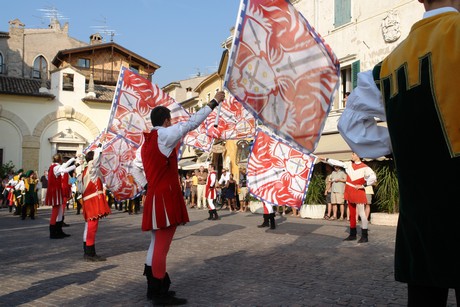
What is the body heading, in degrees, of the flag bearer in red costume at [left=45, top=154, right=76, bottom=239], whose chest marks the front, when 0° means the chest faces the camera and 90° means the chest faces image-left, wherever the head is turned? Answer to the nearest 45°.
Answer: approximately 270°

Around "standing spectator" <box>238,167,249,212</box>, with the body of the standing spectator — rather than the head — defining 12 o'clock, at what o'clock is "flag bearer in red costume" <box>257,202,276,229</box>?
The flag bearer in red costume is roughly at 12 o'clock from the standing spectator.

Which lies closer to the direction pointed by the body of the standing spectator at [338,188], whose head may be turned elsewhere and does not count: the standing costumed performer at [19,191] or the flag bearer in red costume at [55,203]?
the flag bearer in red costume

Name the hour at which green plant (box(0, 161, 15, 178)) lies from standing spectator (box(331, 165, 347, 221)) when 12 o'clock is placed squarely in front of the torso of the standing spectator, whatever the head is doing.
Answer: The green plant is roughly at 4 o'clock from the standing spectator.

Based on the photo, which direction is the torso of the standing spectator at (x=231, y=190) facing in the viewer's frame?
toward the camera

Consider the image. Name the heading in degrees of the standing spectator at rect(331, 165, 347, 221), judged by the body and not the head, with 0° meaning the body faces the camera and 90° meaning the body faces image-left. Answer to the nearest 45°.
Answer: approximately 0°

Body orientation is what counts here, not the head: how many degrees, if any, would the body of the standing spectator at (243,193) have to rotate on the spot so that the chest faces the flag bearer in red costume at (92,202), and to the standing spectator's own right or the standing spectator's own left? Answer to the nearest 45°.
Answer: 0° — they already face them

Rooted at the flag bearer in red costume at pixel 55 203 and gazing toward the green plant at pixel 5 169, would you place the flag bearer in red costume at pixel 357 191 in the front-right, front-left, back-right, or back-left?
back-right

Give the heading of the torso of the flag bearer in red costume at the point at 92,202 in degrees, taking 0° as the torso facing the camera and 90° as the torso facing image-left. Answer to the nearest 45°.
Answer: approximately 270°

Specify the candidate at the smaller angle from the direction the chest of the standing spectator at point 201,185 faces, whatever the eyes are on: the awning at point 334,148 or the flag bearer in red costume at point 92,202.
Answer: the flag bearer in red costume

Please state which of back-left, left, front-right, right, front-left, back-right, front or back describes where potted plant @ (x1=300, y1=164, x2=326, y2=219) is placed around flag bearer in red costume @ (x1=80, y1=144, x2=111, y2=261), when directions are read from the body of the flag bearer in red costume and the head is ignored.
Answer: front-left

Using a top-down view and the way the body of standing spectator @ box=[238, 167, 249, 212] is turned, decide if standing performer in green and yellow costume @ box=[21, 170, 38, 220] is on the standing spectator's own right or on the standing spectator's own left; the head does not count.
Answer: on the standing spectator's own right

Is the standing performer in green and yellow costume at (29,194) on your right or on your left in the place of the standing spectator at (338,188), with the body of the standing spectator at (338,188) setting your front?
on your right

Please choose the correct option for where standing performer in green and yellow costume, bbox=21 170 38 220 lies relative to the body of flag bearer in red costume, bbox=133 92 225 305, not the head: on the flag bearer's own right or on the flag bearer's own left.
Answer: on the flag bearer's own left
